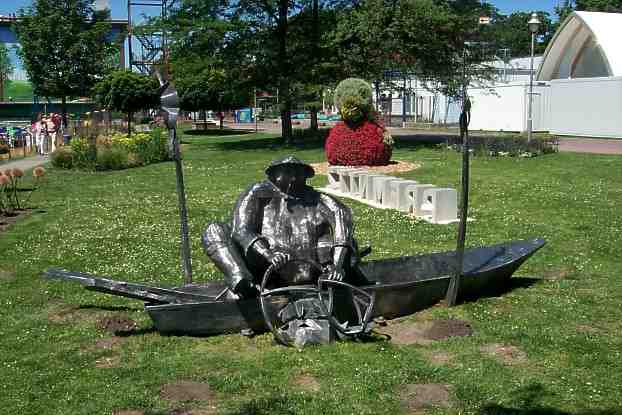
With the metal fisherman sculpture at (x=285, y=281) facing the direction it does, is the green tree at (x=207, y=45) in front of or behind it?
behind

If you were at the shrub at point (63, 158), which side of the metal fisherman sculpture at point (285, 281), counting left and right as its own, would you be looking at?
back

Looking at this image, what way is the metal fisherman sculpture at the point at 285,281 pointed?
toward the camera

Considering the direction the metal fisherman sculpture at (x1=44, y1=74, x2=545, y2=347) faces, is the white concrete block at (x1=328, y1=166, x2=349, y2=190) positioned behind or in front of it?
behind

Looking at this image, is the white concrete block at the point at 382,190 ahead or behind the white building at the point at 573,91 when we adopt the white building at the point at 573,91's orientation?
ahead

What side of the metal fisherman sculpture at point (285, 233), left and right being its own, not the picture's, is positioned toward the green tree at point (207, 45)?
back

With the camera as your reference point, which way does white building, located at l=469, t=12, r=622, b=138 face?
facing the viewer and to the left of the viewer

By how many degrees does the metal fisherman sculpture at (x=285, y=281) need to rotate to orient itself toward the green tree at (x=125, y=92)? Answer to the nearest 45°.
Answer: approximately 180°

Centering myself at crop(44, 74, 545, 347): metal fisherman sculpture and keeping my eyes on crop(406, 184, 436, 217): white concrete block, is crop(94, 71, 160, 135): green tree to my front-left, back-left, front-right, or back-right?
front-left

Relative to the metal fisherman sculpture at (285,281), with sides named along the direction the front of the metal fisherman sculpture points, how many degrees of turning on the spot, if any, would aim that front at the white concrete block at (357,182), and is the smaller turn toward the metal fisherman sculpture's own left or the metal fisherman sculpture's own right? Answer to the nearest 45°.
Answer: approximately 180°
